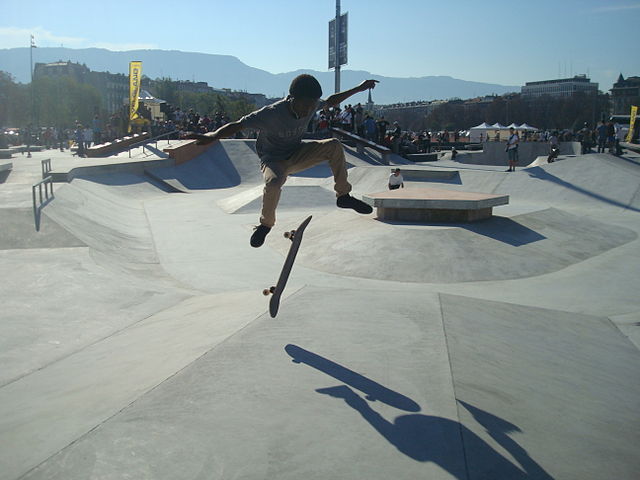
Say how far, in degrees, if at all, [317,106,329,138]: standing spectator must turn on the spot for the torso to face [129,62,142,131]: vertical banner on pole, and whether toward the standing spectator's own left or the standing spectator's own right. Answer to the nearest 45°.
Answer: approximately 90° to the standing spectator's own right

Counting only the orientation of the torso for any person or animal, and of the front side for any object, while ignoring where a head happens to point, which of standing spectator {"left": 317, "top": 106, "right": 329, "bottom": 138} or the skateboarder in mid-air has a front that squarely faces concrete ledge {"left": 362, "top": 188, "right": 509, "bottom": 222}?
the standing spectator

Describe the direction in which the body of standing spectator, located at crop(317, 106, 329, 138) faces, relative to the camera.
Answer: toward the camera

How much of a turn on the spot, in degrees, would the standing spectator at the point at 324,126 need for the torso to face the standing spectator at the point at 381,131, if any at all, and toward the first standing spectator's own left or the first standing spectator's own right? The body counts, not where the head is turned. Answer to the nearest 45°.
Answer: approximately 90° to the first standing spectator's own left

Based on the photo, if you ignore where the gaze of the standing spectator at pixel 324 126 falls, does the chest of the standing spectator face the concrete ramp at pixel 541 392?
yes

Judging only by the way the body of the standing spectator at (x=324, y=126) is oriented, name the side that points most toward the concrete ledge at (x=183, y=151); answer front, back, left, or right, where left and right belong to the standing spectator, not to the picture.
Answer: right

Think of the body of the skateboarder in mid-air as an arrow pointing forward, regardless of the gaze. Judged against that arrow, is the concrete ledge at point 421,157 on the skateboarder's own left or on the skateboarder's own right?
on the skateboarder's own left

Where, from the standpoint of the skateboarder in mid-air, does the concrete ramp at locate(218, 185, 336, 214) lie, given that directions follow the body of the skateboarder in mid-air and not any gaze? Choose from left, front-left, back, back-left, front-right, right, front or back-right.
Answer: back-left

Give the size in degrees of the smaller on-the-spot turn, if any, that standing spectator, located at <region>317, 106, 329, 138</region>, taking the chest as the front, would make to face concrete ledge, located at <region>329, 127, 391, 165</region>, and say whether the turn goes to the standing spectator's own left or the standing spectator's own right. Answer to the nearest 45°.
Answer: approximately 45° to the standing spectator's own left

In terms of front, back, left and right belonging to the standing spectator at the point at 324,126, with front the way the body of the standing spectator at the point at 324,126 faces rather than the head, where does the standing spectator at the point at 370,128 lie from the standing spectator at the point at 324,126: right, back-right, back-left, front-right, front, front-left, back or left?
left

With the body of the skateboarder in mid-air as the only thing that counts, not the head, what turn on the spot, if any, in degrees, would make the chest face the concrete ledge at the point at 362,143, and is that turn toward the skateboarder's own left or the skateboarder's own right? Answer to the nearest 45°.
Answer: approximately 135° to the skateboarder's own left

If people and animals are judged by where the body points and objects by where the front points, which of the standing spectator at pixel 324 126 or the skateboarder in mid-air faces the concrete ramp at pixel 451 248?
the standing spectator

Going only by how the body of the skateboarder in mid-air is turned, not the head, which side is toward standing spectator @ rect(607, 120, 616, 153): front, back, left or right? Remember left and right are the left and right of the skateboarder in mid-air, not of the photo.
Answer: left

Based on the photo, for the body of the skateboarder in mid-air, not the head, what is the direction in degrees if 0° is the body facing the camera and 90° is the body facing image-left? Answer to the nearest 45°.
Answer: approximately 315°

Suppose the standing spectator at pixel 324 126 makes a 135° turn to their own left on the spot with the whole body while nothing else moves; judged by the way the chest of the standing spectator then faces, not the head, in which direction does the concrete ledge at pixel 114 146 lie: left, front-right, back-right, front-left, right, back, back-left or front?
back-left
